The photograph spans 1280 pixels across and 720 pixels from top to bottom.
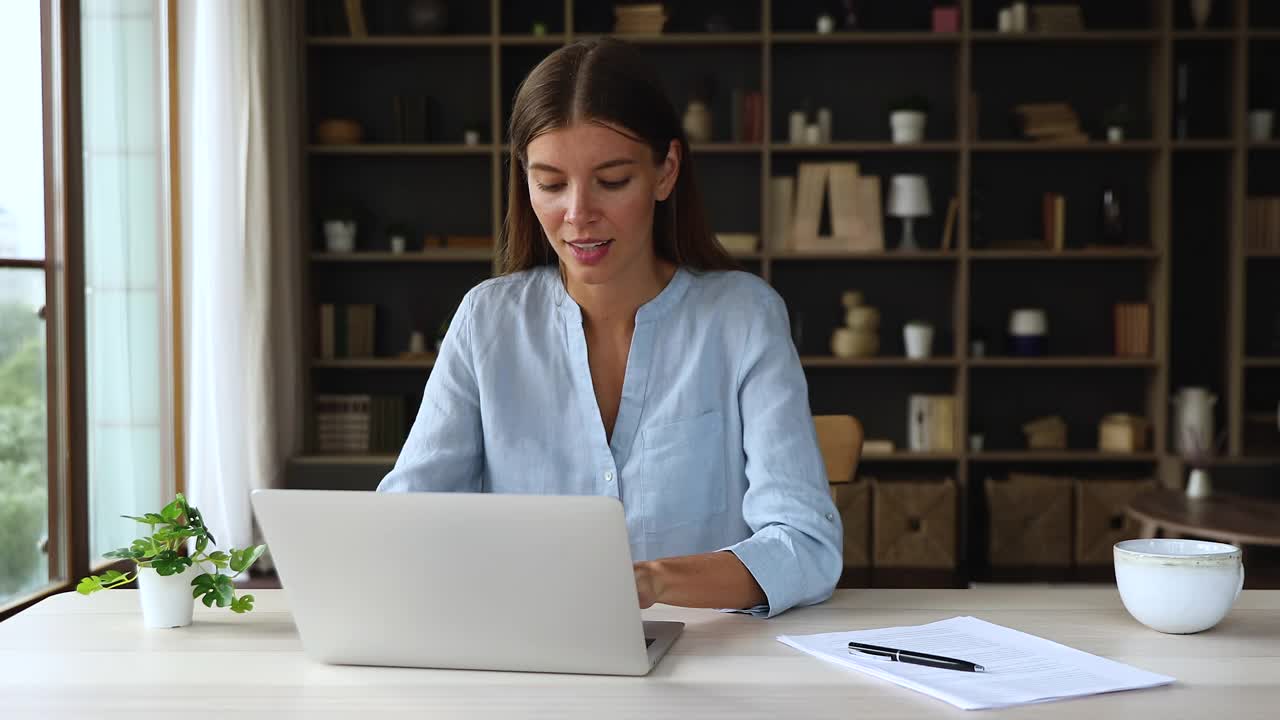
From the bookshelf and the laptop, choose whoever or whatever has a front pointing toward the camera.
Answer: the bookshelf

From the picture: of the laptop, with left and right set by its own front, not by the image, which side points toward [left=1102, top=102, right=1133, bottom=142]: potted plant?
front

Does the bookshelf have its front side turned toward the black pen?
yes

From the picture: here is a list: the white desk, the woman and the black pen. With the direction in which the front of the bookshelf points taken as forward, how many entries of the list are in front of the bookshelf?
3

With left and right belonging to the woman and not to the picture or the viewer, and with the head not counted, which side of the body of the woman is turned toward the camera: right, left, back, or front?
front

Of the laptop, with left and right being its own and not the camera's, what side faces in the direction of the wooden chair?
front

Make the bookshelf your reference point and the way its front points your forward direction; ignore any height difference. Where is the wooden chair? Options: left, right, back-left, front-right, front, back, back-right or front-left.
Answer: front

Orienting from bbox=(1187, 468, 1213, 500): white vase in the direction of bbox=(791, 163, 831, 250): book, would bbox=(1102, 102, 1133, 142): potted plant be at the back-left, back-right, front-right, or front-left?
front-right

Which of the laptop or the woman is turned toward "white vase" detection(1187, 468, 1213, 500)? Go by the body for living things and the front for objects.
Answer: the laptop

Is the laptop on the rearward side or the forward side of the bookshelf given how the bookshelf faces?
on the forward side

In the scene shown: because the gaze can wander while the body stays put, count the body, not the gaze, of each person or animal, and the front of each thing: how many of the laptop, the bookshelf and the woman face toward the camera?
2

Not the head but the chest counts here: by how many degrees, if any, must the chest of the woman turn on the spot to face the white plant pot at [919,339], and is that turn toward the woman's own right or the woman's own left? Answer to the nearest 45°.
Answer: approximately 180°

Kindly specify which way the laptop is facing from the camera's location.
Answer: facing away from the viewer and to the right of the viewer

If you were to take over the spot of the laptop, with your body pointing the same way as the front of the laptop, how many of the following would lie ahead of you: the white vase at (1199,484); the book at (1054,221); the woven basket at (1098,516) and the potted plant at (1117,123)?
4

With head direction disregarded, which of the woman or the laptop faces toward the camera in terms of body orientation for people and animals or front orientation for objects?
the woman

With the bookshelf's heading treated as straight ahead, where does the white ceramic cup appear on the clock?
The white ceramic cup is roughly at 12 o'clock from the bookshelf.

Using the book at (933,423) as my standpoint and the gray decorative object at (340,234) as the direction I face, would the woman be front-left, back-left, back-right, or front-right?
front-left

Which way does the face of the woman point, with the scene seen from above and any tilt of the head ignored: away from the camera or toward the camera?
toward the camera

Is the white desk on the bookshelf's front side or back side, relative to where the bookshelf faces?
on the front side
